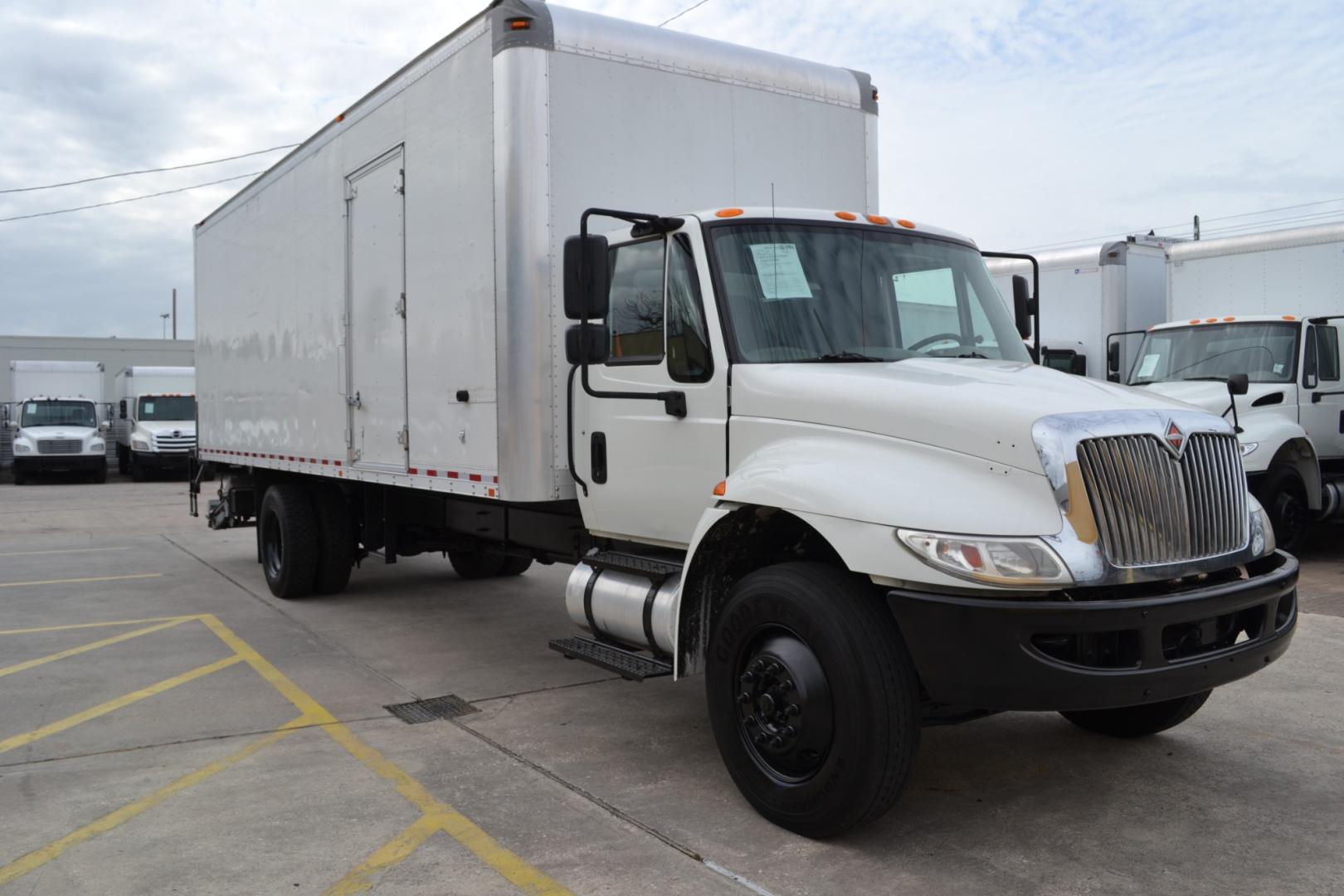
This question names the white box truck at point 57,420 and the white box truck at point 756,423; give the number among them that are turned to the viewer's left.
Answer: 0

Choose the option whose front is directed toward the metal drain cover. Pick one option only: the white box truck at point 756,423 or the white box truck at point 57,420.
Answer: the white box truck at point 57,420

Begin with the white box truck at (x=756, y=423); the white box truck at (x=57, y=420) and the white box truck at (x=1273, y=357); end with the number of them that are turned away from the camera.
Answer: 0

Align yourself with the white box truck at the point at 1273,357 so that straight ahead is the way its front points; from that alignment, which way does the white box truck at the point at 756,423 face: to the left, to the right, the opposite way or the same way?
to the left

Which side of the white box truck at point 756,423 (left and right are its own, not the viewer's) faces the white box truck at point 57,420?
back

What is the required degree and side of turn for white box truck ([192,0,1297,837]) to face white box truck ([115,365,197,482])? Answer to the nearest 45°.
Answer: approximately 180°

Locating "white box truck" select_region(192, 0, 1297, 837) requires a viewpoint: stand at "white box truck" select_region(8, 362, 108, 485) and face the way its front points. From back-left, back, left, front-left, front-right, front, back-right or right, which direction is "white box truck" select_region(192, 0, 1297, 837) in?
front

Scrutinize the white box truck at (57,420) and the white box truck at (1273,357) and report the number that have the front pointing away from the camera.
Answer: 0

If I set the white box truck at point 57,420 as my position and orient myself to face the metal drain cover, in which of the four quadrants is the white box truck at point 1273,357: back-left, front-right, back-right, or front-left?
front-left

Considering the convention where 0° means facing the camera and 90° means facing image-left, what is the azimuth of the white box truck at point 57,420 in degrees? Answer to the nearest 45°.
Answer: approximately 0°

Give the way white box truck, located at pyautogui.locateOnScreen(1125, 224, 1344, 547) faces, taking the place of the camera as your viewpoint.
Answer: facing the viewer and to the left of the viewer

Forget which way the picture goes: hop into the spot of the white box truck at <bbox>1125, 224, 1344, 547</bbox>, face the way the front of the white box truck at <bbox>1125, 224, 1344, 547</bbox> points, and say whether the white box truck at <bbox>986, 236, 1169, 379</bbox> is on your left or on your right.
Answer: on your right

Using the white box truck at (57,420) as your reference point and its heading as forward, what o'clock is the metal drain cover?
The metal drain cover is roughly at 12 o'clock from the white box truck.

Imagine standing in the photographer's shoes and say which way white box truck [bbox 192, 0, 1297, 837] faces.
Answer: facing the viewer and to the right of the viewer

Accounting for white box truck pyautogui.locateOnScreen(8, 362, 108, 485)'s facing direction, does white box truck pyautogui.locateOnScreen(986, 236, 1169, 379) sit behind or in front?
in front
